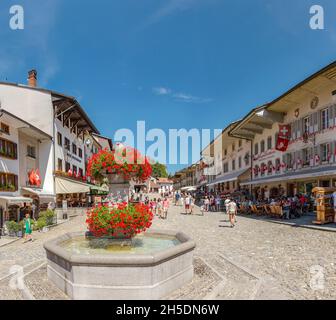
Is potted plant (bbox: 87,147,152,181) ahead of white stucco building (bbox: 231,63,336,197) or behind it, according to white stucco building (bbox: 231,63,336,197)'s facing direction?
ahead

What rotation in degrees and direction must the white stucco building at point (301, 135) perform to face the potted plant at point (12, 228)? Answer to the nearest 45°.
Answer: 0° — it already faces it

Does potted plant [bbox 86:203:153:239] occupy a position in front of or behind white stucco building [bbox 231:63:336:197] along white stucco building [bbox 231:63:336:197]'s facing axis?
in front

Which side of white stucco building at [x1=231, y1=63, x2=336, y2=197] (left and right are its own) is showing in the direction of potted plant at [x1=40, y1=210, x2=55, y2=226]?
front

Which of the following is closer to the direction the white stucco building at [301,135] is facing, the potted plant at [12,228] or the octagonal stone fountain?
the potted plant

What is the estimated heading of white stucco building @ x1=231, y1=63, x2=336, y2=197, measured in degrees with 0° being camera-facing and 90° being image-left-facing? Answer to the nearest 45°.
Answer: approximately 45°

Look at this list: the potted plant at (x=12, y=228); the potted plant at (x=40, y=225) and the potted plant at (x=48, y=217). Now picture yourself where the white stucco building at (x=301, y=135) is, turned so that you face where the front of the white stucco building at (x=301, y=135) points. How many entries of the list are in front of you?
3

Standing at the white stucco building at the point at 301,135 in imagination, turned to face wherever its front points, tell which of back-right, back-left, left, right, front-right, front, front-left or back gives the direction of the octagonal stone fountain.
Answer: front-left
